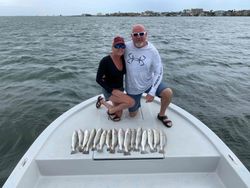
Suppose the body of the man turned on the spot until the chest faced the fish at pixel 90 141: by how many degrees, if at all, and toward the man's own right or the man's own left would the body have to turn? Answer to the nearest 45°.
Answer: approximately 45° to the man's own right

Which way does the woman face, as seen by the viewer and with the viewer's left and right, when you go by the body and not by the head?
facing the viewer and to the right of the viewer

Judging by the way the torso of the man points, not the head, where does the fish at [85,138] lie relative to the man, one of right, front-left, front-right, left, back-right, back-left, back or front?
front-right

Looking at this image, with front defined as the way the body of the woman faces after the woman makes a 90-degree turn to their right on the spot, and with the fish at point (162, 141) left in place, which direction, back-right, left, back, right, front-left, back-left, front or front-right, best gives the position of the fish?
left

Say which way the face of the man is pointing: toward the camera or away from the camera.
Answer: toward the camera

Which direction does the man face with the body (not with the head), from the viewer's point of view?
toward the camera

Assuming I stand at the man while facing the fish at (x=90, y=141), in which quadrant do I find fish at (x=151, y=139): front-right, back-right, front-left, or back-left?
front-left

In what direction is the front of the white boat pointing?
away from the camera
